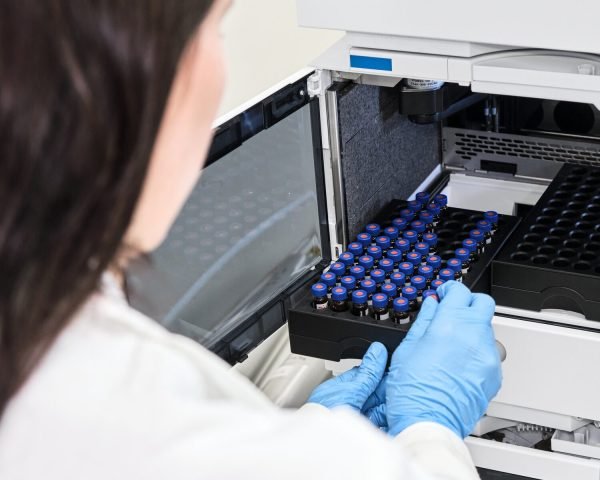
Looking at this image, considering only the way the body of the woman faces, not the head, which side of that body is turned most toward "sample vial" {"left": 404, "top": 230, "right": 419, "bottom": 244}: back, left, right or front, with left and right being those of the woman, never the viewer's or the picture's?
front

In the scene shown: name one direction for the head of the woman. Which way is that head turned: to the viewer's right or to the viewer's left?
to the viewer's right

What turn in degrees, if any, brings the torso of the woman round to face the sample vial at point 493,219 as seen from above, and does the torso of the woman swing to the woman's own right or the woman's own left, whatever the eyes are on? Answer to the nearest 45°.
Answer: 0° — they already face it

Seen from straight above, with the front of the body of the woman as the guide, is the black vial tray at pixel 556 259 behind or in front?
in front

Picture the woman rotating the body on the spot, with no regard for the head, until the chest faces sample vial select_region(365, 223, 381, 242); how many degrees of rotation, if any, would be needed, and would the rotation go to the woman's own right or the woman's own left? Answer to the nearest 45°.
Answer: approximately 45° to the woman's own left

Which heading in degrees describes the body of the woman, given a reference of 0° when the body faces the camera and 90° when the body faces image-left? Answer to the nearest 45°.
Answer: approximately 225°
